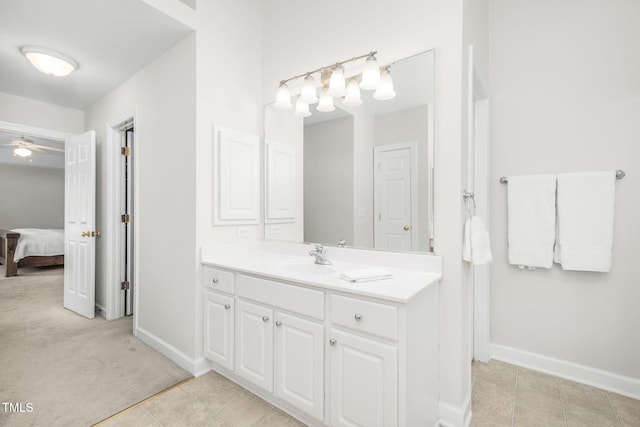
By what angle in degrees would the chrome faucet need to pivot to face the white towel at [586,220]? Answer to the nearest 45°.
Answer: approximately 135° to its left

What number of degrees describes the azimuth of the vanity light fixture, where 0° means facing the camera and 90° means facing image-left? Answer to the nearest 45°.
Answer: approximately 45°

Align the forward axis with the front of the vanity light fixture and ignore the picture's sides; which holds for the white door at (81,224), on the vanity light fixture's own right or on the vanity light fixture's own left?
on the vanity light fixture's own right

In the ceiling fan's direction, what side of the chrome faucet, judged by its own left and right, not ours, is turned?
right

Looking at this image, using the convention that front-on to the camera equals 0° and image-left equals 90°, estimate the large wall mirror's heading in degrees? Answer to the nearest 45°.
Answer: approximately 45°

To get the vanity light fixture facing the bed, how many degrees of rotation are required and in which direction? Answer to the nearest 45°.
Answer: approximately 90° to its right

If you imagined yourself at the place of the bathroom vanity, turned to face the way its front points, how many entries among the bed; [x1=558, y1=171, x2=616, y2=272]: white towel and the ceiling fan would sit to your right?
2
